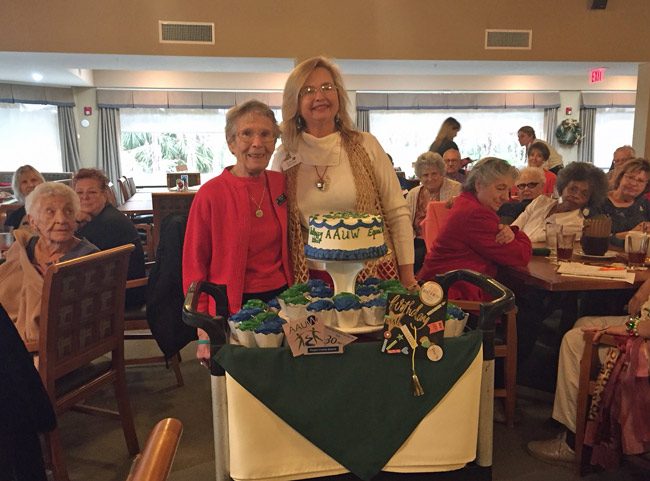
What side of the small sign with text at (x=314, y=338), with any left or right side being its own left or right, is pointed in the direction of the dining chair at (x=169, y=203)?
back

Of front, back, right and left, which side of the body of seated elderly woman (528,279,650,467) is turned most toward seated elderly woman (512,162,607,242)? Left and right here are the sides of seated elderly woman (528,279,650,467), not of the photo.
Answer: right

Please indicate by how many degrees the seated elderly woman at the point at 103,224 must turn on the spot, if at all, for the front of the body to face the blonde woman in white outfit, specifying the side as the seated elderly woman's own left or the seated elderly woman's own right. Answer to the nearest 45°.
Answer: approximately 90° to the seated elderly woman's own left

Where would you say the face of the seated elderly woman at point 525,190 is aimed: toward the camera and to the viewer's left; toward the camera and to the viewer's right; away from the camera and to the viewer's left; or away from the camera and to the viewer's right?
toward the camera and to the viewer's left

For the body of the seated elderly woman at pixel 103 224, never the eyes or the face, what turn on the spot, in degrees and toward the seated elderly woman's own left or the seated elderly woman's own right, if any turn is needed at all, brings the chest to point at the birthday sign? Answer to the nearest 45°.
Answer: approximately 45° to the seated elderly woman's own left

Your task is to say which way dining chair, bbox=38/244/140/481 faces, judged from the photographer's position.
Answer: facing away from the viewer and to the left of the viewer

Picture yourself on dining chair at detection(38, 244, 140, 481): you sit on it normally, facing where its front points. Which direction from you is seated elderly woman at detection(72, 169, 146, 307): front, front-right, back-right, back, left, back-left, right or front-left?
front-right

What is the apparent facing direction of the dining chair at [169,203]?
away from the camera

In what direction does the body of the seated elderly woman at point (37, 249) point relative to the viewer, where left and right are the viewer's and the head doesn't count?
facing the viewer and to the right of the viewer

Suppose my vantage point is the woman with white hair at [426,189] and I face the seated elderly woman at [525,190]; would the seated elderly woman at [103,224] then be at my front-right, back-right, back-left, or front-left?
back-right

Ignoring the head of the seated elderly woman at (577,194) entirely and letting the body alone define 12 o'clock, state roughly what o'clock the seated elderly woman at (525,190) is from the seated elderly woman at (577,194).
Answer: the seated elderly woman at (525,190) is roughly at 4 o'clock from the seated elderly woman at (577,194).

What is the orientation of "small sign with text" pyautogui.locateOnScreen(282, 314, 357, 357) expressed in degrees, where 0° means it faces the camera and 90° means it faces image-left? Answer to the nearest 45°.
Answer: approximately 0°

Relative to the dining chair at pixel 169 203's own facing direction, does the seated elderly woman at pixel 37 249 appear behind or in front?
behind

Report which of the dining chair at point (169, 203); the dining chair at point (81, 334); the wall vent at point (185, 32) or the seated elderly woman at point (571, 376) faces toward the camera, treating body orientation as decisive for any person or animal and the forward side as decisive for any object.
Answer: the wall vent

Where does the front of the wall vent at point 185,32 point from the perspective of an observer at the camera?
facing the viewer

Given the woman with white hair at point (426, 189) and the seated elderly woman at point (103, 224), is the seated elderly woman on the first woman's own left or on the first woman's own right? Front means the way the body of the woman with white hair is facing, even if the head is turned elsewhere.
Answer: on the first woman's own right

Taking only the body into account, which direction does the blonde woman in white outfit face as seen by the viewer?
toward the camera
